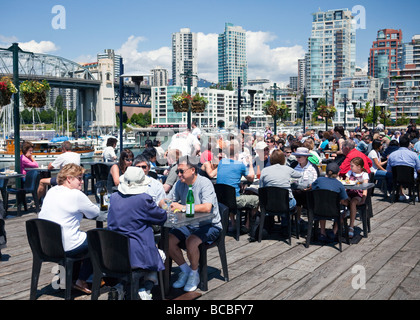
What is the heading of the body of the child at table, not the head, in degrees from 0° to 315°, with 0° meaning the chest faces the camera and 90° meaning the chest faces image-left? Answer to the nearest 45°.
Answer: approximately 45°

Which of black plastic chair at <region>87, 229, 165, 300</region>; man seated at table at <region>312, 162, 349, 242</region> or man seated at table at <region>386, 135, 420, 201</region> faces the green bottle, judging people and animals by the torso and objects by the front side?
the black plastic chair

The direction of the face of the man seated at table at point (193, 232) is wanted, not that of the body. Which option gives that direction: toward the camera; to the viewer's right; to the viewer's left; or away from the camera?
to the viewer's left

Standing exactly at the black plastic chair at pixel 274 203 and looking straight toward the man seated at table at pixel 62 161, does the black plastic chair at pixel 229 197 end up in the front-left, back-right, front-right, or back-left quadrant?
front-left

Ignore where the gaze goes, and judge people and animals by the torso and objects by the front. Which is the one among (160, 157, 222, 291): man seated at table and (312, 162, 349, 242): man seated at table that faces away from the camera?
(312, 162, 349, 242): man seated at table

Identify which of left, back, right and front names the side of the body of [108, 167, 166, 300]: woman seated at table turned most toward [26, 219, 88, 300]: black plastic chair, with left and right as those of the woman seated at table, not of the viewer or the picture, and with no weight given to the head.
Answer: left

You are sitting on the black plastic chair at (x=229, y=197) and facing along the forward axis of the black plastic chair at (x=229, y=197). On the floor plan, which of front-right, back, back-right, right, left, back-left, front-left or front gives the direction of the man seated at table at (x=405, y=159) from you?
front

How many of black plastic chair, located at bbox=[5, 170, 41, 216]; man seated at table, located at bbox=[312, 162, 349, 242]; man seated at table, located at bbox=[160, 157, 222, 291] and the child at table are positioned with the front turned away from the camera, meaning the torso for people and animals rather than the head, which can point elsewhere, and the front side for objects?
1

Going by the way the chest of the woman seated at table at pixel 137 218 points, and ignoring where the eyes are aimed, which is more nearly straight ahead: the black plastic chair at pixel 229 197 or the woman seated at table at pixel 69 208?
the black plastic chair

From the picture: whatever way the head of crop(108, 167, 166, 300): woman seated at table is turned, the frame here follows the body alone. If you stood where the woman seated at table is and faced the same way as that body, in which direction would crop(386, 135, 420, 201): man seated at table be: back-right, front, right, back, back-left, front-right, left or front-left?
front

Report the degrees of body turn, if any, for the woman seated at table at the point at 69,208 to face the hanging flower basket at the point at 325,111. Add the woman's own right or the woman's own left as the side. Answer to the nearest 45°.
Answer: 0° — they already face it

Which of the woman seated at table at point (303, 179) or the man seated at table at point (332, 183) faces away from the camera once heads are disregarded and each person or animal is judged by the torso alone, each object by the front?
the man seated at table

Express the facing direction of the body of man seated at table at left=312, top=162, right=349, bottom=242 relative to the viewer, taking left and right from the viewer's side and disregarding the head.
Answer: facing away from the viewer
